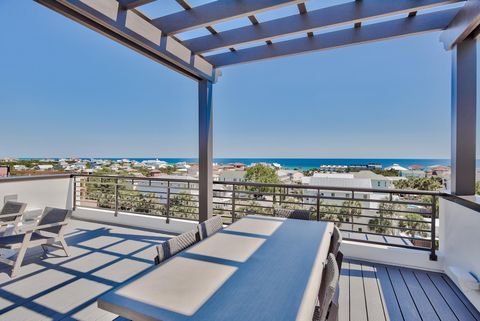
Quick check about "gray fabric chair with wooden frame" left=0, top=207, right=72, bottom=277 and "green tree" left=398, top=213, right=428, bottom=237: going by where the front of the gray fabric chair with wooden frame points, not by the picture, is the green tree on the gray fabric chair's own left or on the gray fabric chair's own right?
on the gray fabric chair's own left

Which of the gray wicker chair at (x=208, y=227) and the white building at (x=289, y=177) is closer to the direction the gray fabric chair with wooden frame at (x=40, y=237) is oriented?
the gray wicker chair

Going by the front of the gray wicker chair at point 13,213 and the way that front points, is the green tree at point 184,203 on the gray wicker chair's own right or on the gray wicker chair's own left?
on the gray wicker chair's own left

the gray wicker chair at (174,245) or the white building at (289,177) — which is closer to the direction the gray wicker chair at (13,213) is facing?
the gray wicker chair

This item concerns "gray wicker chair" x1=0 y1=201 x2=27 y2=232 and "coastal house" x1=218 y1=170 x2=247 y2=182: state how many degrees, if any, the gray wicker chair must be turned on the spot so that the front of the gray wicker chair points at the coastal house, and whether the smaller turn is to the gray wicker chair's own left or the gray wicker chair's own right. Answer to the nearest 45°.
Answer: approximately 135° to the gray wicker chair's own left
